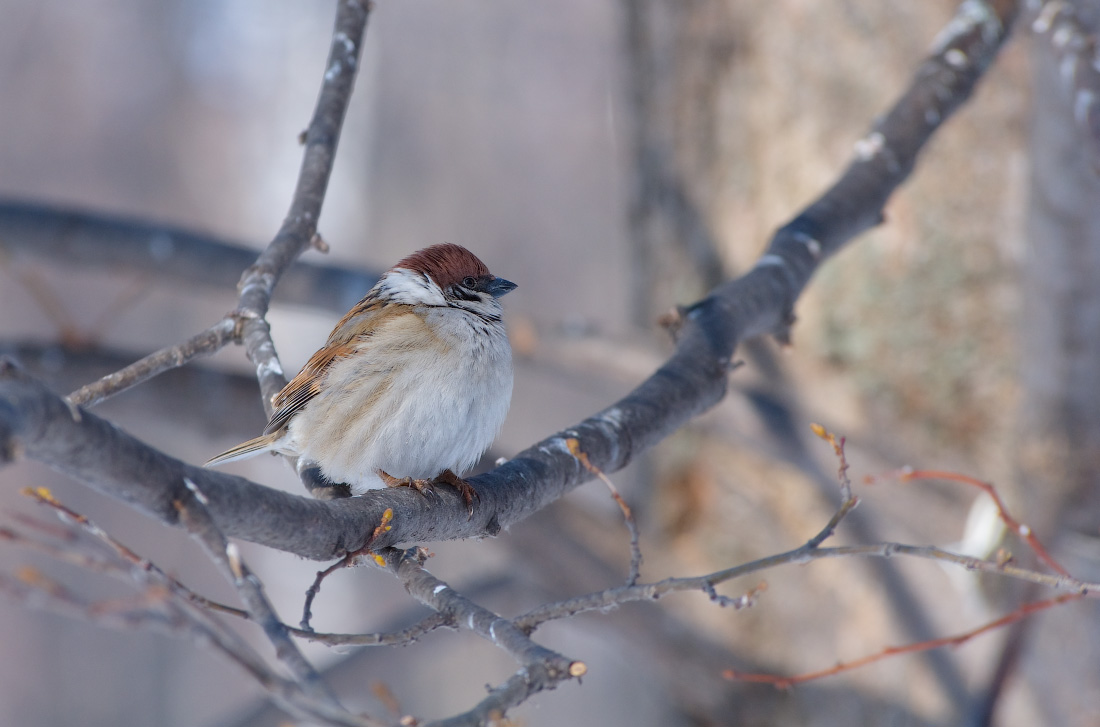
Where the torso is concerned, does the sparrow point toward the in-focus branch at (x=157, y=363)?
no

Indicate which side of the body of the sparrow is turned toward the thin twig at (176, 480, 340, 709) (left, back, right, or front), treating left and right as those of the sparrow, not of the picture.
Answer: right

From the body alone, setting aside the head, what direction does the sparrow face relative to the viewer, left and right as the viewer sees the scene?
facing to the right of the viewer

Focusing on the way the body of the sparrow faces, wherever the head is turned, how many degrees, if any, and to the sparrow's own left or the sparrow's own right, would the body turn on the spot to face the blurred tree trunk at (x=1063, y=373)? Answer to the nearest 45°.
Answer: approximately 90° to the sparrow's own left

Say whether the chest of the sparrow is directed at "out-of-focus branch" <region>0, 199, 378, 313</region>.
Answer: no

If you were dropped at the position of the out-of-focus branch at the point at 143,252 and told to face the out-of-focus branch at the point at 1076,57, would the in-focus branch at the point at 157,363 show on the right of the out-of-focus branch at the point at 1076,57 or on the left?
right
